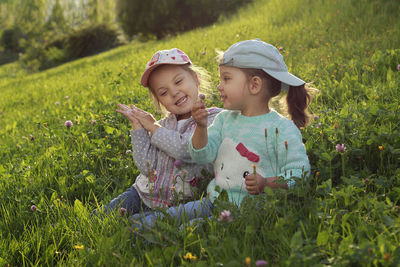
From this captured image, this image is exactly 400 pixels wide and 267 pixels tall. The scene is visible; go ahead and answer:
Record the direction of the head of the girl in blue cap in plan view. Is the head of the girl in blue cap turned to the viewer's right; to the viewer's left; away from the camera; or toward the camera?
to the viewer's left

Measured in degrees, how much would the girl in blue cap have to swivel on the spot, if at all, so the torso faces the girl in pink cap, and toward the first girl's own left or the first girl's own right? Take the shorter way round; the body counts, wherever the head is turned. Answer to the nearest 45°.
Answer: approximately 90° to the first girl's own right

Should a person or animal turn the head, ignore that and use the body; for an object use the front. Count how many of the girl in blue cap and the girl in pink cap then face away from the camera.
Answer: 0

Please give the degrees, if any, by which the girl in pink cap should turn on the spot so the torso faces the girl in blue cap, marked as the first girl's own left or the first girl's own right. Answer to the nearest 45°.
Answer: approximately 90° to the first girl's own left

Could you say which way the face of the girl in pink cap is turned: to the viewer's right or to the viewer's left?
to the viewer's right
